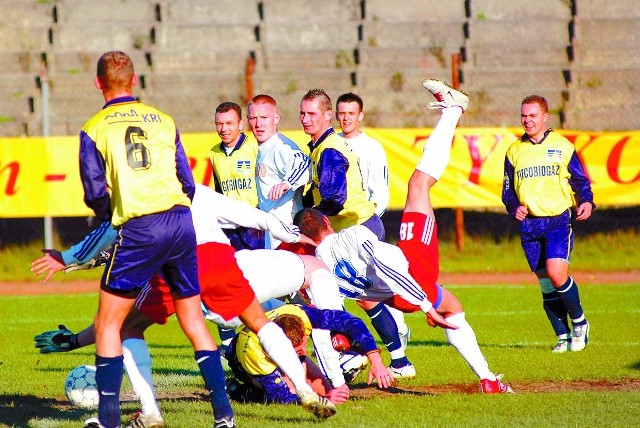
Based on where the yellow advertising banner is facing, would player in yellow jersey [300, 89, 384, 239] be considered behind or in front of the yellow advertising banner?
in front

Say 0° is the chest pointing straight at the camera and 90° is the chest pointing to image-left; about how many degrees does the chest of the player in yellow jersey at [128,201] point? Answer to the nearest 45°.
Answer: approximately 180°

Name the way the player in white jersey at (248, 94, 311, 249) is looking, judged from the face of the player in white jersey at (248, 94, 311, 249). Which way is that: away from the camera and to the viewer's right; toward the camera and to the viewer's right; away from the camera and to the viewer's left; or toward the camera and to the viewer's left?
toward the camera and to the viewer's left

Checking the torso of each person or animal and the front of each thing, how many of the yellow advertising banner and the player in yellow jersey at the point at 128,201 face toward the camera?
1

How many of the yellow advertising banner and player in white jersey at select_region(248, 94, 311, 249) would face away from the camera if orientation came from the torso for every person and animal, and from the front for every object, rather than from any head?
0

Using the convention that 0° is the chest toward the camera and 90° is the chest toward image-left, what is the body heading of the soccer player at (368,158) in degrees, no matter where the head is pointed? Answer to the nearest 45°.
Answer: approximately 45°
